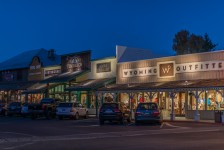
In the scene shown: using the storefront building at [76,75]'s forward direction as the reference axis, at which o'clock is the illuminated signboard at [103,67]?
The illuminated signboard is roughly at 9 o'clock from the storefront building.

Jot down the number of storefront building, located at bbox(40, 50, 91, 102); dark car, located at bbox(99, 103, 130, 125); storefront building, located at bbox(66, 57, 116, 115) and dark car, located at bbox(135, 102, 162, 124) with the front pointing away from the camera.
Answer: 2

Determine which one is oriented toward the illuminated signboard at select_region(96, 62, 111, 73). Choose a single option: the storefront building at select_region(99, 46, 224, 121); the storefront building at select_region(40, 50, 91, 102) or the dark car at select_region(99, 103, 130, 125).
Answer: the dark car

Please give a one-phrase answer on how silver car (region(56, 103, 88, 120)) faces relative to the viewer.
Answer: facing away from the viewer and to the right of the viewer

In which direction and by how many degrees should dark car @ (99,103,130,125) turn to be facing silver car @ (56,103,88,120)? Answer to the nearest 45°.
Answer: approximately 45° to its left

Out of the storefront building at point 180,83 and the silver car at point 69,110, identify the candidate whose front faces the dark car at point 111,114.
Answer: the storefront building

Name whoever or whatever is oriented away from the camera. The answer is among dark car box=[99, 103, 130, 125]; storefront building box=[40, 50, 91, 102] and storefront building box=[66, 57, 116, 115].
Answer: the dark car

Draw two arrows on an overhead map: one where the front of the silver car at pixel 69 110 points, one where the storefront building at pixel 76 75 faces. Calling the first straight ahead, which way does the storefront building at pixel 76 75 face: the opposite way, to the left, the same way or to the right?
the opposite way

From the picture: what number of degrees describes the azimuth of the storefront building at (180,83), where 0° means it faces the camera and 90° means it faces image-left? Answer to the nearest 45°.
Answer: approximately 45°

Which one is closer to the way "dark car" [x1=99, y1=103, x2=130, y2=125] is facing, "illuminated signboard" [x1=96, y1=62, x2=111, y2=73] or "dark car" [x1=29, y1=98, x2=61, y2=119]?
the illuminated signboard

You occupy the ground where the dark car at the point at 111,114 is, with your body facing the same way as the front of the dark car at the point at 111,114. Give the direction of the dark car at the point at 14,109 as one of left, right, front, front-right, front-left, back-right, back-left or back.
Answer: front-left

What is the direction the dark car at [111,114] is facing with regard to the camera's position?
facing away from the viewer

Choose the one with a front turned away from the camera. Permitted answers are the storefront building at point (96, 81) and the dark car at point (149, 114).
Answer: the dark car

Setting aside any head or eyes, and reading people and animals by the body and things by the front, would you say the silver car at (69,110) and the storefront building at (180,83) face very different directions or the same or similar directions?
very different directions

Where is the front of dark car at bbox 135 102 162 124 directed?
away from the camera

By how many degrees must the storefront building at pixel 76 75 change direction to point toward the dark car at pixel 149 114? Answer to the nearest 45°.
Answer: approximately 45° to its left
